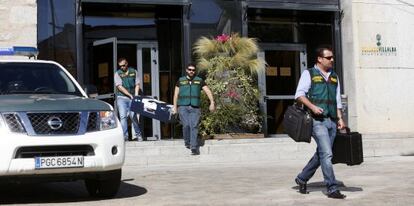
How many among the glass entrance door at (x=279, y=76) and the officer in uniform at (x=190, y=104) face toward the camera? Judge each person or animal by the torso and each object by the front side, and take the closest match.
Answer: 2

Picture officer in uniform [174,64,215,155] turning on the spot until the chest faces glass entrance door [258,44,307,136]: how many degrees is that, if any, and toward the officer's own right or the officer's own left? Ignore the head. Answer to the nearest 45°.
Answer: approximately 135° to the officer's own left

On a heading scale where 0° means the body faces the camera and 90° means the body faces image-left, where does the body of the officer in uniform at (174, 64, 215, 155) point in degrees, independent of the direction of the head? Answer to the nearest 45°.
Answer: approximately 0°

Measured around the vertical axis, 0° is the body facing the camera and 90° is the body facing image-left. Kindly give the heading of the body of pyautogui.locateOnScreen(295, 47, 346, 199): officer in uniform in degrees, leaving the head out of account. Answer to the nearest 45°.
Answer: approximately 315°

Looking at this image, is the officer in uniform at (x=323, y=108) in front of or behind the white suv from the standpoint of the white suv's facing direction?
in front

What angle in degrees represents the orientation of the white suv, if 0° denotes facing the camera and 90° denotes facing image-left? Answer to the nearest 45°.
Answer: approximately 315°

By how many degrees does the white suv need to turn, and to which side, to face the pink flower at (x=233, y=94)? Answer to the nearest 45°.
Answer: approximately 90° to its left
